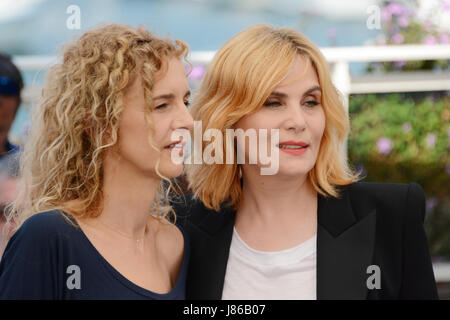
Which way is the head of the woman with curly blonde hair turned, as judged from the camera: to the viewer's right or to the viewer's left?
to the viewer's right

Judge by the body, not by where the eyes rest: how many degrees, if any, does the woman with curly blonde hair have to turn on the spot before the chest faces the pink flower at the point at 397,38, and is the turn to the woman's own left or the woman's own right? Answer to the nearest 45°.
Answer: approximately 90° to the woman's own left

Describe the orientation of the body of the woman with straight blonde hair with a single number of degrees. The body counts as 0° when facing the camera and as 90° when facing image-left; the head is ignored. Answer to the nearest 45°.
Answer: approximately 0°

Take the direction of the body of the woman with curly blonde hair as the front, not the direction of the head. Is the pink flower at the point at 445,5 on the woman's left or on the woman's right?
on the woman's left

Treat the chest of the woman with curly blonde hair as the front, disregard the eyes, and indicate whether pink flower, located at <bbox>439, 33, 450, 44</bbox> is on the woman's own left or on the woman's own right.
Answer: on the woman's own left

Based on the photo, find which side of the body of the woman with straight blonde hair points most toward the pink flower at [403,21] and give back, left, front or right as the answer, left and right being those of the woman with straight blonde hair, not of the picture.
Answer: back

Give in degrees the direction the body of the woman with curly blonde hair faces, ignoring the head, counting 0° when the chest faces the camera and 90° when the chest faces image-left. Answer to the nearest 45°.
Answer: approximately 315°
